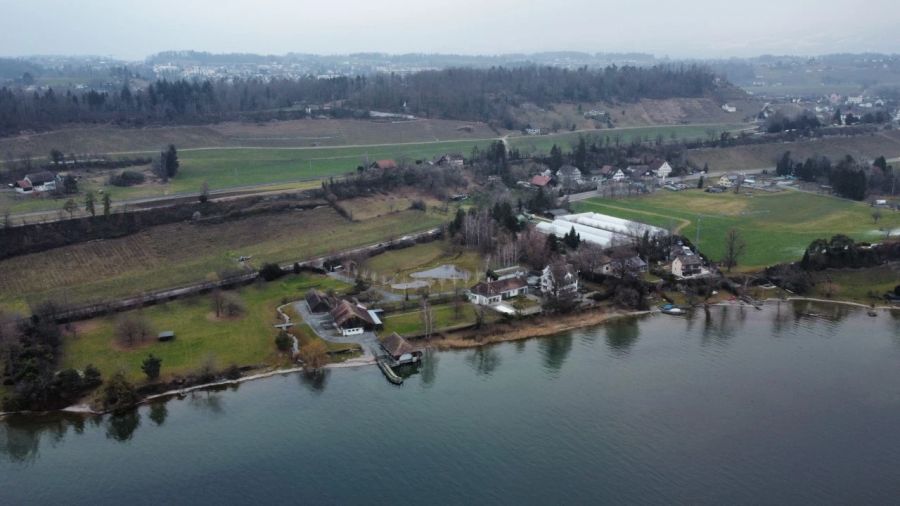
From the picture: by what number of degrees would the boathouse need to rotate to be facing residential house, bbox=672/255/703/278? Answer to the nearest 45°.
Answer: approximately 90° to its left

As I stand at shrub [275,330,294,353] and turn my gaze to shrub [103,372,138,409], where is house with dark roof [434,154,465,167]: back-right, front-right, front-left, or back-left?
back-right

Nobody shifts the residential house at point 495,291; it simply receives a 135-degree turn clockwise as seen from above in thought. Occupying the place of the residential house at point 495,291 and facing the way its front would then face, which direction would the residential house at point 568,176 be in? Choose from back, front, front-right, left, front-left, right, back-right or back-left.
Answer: right

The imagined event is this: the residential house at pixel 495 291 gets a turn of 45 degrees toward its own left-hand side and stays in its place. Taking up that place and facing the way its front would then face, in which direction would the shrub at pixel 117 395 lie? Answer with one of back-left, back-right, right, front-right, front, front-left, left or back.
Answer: back-right

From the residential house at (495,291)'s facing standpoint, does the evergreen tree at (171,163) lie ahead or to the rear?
to the rear

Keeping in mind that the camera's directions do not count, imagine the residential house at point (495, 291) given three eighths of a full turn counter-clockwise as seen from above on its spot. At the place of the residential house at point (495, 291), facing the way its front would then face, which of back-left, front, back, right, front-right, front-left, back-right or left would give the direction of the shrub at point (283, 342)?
back-left

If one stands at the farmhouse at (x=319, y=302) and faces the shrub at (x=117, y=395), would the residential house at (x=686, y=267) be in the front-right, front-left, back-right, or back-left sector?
back-left

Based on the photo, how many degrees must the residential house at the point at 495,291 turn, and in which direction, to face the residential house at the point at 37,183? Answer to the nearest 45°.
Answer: approximately 180°

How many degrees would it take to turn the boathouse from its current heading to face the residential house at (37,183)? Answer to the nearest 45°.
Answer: approximately 180°

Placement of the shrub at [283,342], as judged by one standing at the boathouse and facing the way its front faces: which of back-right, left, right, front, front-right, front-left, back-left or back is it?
back-right

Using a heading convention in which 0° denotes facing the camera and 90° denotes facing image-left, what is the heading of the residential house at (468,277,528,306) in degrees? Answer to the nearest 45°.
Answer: approximately 315°

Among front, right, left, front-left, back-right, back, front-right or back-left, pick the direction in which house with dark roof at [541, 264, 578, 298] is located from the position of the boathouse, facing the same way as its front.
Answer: left
